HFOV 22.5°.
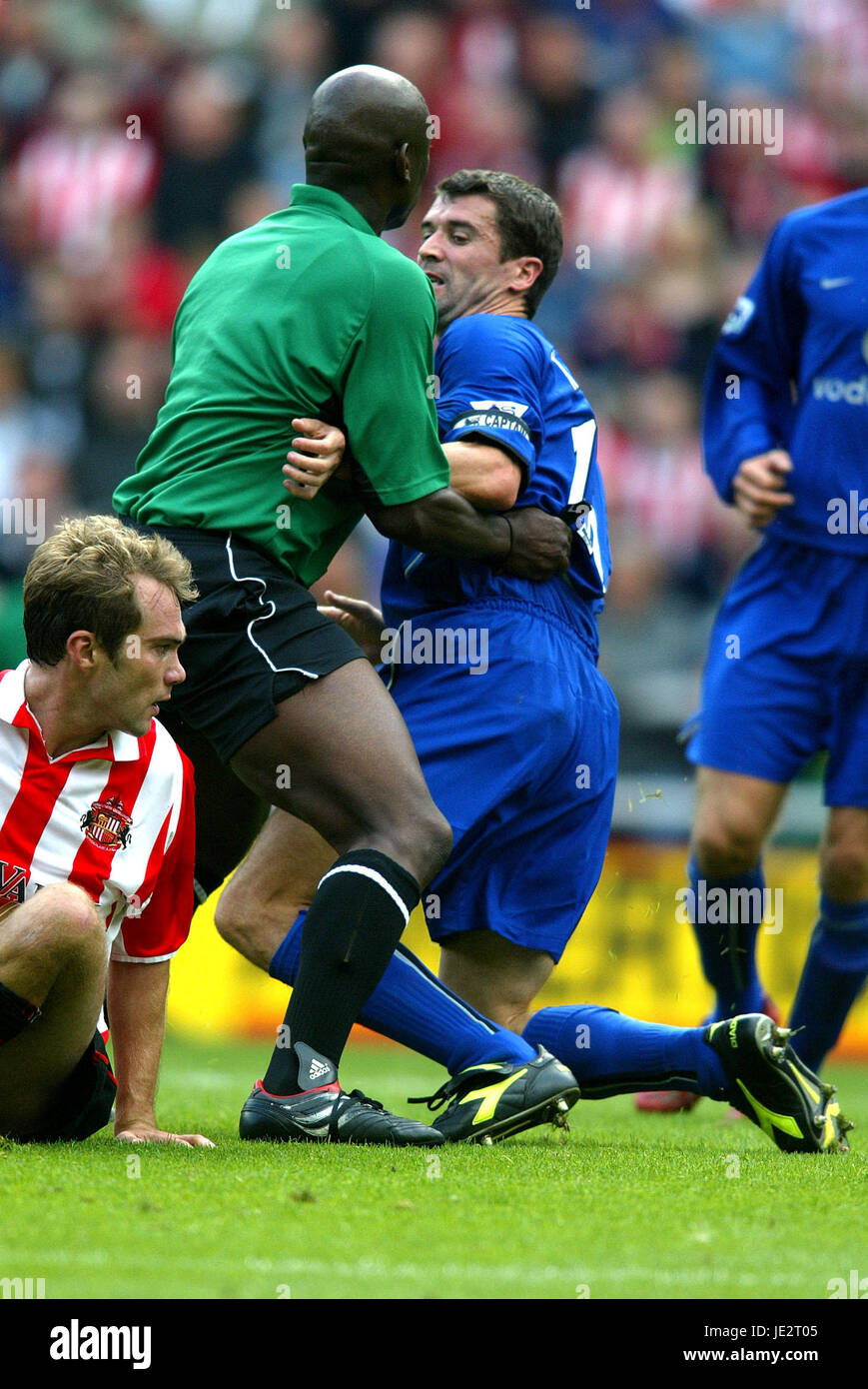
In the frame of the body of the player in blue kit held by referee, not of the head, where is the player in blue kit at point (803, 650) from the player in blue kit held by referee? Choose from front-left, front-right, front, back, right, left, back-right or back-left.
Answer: back-right

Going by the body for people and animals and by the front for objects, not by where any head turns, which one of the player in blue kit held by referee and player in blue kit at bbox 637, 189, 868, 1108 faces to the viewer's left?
the player in blue kit held by referee

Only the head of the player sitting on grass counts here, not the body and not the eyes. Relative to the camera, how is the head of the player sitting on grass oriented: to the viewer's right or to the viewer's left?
to the viewer's right

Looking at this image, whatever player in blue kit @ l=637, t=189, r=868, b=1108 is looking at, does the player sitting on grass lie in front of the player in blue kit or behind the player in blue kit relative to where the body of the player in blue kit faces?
in front

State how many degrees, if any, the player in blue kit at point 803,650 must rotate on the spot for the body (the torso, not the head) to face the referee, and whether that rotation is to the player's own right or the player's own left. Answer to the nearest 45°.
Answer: approximately 45° to the player's own right

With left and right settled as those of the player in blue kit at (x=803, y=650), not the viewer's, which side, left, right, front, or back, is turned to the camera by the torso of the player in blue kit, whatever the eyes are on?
front

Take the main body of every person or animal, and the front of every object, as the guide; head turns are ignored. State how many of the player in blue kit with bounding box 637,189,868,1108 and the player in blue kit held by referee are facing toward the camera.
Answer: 1

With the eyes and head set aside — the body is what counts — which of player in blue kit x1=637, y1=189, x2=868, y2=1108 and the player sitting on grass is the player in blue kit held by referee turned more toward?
the player sitting on grass

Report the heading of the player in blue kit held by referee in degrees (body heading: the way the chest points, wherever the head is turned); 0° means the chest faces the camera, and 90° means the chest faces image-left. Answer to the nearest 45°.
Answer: approximately 90°

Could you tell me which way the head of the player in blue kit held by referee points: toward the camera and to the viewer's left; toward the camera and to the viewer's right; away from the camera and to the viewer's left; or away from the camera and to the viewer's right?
toward the camera and to the viewer's left

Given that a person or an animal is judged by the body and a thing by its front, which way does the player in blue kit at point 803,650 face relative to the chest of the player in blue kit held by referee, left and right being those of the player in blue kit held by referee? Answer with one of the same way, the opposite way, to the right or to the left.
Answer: to the left

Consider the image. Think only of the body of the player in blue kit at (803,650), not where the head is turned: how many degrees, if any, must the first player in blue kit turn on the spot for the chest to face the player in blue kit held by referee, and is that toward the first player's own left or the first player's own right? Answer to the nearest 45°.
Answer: approximately 45° to the first player's own right
